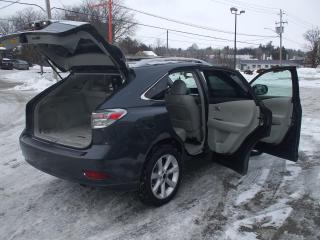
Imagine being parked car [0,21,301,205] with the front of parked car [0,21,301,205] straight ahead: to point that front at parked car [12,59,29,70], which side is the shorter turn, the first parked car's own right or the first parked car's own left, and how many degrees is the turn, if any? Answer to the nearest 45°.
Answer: approximately 45° to the first parked car's own left

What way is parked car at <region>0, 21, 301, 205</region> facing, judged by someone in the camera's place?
facing away from the viewer and to the right of the viewer

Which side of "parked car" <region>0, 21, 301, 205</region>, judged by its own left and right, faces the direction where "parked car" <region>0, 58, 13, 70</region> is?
left
